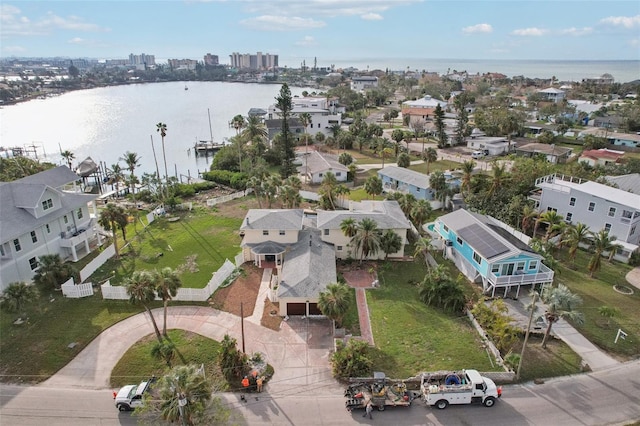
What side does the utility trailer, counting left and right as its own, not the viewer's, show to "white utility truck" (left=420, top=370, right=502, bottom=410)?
front

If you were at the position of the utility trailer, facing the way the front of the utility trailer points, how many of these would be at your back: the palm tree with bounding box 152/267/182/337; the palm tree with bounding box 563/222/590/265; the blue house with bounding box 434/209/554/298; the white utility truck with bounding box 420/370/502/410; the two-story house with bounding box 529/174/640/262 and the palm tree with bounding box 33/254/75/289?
2

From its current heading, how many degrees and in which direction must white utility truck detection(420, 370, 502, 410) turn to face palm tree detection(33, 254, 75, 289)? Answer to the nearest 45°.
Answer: approximately 180°

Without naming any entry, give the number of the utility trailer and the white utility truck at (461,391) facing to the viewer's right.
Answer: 2

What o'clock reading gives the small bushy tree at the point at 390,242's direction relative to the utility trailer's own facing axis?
The small bushy tree is roughly at 9 o'clock from the utility trailer.

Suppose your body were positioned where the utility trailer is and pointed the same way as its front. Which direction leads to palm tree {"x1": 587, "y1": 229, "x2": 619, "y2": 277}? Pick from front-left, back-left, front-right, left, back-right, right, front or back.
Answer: front-left

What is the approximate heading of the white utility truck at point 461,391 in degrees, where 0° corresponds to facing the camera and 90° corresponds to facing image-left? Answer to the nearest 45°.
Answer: approximately 270°

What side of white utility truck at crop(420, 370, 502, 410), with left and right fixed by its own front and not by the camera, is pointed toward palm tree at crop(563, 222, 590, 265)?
left

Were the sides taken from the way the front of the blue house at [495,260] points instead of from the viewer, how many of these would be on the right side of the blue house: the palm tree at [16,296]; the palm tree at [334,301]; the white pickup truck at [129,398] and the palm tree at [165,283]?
4

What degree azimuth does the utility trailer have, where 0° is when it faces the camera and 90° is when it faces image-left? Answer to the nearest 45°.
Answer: approximately 270°

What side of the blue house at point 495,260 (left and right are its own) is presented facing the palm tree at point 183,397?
right

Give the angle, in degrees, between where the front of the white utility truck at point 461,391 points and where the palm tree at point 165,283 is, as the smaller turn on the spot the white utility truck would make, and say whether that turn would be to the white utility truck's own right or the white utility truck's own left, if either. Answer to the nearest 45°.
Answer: approximately 180°
